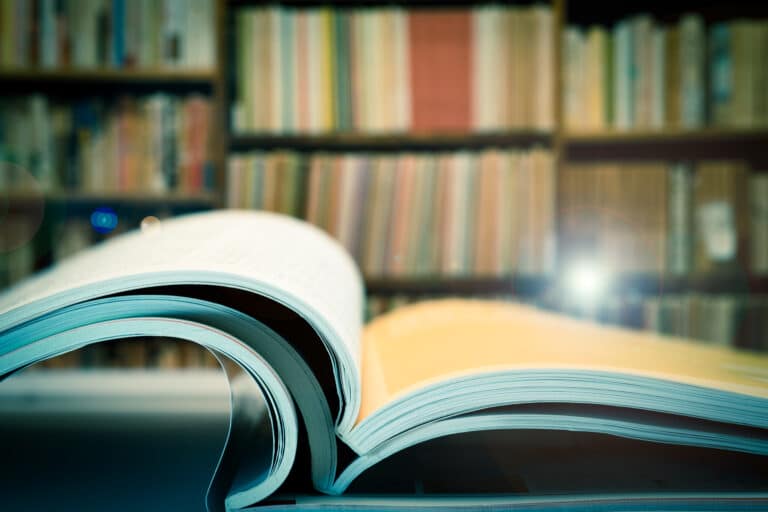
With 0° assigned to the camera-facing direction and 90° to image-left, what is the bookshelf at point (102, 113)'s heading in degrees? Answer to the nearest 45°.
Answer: approximately 0°

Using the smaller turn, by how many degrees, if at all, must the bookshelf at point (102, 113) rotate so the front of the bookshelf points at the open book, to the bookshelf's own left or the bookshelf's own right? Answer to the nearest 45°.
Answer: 0° — it already faces it
